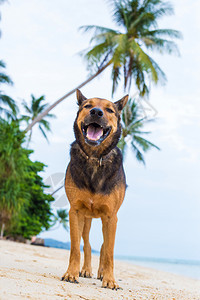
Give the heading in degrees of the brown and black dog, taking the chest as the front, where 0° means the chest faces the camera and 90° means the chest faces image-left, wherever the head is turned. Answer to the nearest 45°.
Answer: approximately 0°
